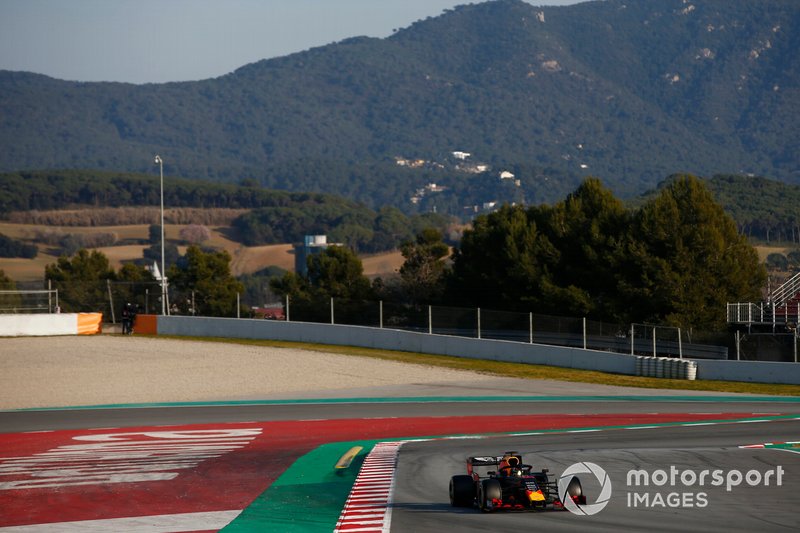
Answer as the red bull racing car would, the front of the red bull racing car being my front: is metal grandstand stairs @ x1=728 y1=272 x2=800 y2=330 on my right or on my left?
on my left

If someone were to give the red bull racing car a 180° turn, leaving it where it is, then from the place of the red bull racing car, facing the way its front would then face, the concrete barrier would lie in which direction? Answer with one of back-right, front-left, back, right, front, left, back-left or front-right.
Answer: front-right

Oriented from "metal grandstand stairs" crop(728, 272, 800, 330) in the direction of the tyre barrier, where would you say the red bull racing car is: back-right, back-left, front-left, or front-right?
front-left
